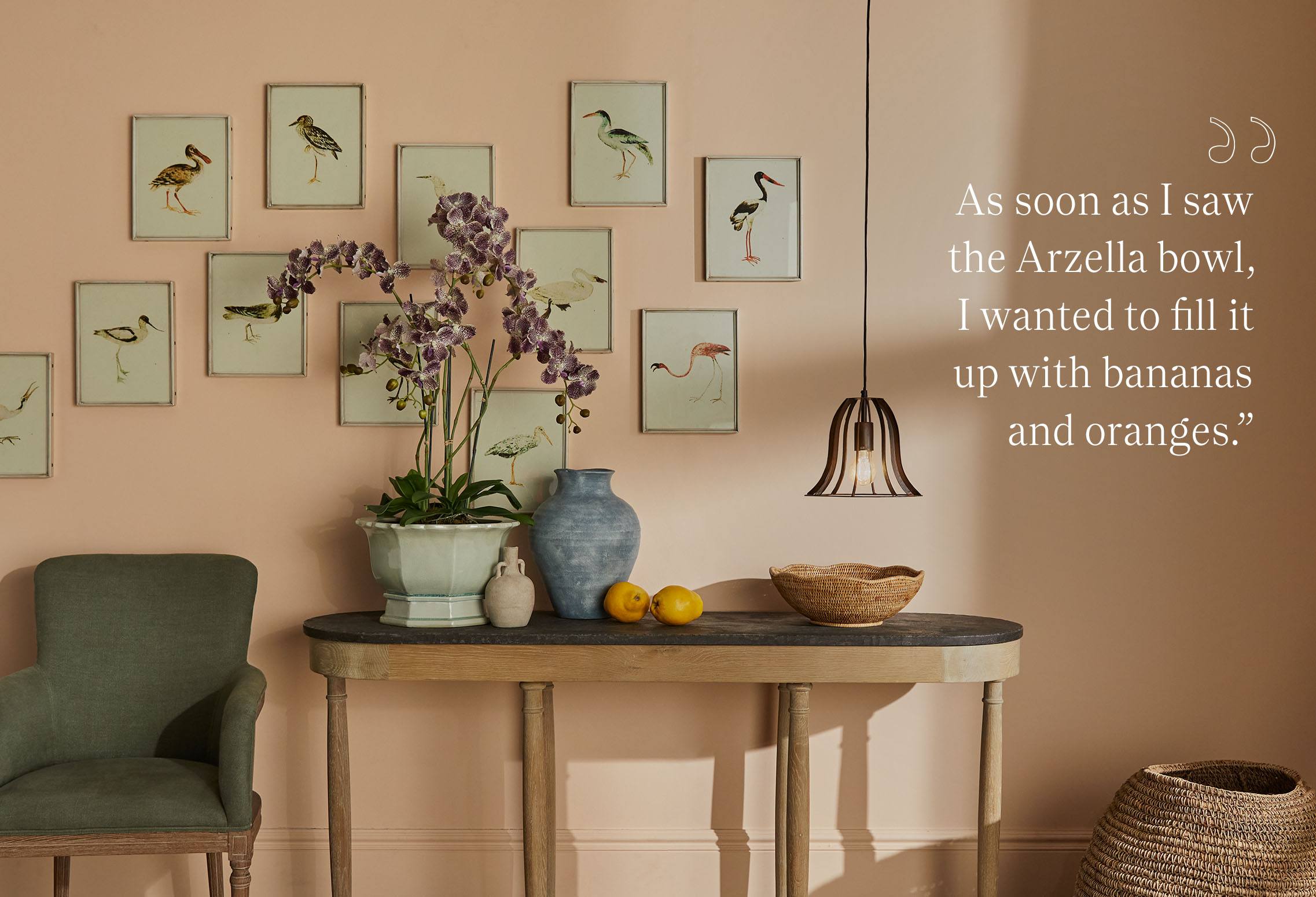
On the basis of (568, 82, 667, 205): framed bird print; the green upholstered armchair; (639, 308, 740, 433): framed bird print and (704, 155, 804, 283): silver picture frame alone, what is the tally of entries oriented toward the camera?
4

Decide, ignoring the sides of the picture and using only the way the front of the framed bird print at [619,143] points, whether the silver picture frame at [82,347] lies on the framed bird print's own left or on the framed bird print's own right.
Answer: on the framed bird print's own right

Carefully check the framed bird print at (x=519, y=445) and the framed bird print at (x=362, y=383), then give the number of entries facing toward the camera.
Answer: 2

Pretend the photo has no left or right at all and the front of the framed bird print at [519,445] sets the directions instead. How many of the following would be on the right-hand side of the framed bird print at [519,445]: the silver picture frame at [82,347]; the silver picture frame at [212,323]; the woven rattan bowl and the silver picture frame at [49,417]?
3

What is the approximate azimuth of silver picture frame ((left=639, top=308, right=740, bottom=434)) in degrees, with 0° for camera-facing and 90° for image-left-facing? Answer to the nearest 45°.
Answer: approximately 0°

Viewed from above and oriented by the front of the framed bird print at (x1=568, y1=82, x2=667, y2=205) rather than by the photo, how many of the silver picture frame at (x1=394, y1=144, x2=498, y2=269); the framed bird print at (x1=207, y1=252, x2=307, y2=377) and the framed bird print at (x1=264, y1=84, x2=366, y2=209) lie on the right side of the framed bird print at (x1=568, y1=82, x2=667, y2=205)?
3

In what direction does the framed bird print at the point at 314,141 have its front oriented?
toward the camera

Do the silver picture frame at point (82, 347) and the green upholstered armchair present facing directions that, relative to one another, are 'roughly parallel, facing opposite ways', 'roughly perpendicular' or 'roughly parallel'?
roughly parallel

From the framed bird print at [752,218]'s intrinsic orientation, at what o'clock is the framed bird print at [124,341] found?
the framed bird print at [124,341] is roughly at 3 o'clock from the framed bird print at [752,218].

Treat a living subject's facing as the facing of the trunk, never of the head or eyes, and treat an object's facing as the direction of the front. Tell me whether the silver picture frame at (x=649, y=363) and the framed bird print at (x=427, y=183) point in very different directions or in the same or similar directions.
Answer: same or similar directions

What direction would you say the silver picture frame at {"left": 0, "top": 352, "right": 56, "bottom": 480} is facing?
toward the camera

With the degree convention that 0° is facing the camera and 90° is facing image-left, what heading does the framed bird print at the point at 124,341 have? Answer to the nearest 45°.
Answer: approximately 0°

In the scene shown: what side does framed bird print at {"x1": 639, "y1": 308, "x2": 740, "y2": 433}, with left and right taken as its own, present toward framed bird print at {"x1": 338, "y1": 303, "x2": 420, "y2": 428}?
right
